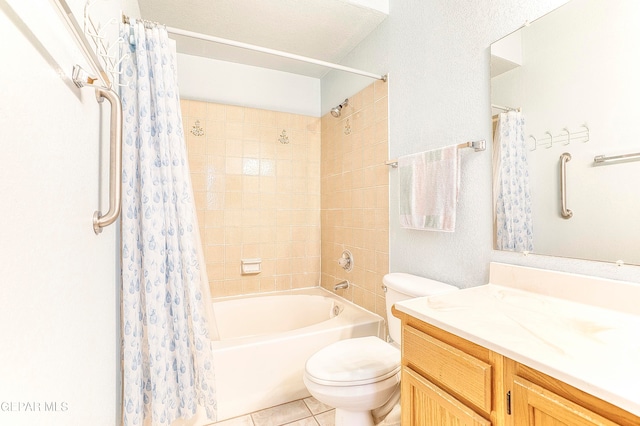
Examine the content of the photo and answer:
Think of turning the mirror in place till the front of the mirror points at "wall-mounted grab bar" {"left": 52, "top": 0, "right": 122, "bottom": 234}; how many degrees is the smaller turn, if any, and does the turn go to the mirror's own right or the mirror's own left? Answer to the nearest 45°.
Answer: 0° — it already faces it

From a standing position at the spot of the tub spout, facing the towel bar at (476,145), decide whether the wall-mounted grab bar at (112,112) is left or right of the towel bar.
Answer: right

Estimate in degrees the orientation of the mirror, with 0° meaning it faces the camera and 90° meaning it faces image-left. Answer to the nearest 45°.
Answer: approximately 45°

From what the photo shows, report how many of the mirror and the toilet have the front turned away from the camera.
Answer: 0

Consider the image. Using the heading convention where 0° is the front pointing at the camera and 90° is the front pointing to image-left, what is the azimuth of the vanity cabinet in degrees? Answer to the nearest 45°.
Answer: approximately 45°

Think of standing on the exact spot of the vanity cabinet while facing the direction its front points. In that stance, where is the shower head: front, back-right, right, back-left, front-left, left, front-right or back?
right

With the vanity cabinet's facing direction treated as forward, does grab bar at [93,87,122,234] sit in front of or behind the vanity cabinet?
in front

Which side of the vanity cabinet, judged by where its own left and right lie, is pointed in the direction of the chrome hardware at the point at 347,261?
right

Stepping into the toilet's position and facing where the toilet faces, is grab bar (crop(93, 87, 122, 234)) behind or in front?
in front

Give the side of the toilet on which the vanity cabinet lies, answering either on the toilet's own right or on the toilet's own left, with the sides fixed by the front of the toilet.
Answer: on the toilet's own left

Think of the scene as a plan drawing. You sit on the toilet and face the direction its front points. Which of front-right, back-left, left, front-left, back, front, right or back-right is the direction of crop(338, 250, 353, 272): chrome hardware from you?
back-right

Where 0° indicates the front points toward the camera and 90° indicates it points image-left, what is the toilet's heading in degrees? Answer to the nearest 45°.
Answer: approximately 45°

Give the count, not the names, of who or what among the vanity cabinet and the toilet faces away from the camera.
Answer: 0
